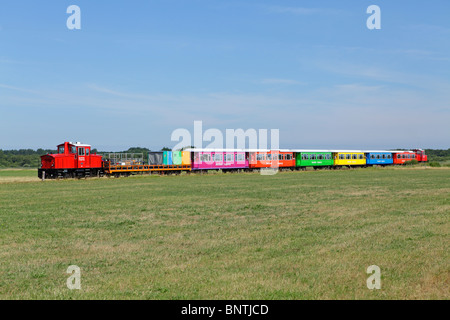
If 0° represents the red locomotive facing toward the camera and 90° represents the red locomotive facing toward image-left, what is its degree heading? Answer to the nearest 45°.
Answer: approximately 45°
